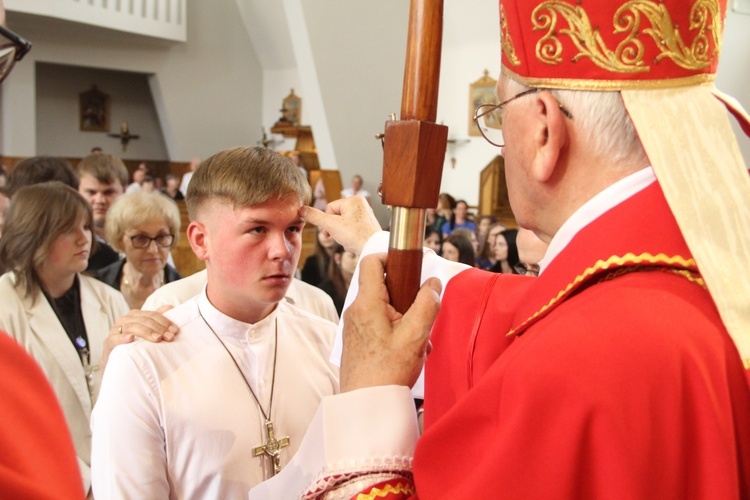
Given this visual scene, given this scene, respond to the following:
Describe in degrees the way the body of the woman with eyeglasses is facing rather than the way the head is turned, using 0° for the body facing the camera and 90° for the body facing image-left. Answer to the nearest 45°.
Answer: approximately 315°

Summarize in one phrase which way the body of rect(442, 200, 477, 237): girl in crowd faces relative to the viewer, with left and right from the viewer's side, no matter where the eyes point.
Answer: facing the viewer

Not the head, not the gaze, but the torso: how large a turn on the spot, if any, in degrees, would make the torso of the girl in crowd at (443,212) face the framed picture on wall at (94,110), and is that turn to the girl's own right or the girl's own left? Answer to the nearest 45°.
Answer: approximately 90° to the girl's own right

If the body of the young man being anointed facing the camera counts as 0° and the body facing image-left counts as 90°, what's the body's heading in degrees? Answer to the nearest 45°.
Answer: approximately 315°

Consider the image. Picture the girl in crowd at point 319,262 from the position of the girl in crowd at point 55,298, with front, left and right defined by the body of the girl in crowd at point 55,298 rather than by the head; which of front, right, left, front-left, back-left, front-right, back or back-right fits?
left

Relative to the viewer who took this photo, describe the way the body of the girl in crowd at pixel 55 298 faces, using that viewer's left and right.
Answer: facing the viewer and to the right of the viewer

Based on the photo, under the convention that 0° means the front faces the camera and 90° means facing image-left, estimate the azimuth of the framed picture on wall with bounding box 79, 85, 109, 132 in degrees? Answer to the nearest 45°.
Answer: approximately 0°

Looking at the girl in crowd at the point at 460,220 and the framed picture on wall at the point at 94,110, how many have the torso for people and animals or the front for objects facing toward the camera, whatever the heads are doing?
2

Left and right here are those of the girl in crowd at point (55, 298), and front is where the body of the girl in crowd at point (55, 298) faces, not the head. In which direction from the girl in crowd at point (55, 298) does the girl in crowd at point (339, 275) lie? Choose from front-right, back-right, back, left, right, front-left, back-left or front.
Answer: left

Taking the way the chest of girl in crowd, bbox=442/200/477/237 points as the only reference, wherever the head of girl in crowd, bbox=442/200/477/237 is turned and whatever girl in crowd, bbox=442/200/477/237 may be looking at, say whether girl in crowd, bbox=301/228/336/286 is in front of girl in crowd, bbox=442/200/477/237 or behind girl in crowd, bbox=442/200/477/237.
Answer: in front

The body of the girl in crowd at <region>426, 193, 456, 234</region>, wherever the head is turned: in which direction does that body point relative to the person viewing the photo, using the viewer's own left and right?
facing the viewer and to the left of the viewer

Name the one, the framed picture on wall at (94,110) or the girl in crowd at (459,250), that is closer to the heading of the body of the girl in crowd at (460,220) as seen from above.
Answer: the girl in crowd

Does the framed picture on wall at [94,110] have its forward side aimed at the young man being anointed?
yes

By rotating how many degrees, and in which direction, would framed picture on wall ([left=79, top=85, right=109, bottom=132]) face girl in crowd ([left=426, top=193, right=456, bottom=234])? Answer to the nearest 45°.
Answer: approximately 45° to its left

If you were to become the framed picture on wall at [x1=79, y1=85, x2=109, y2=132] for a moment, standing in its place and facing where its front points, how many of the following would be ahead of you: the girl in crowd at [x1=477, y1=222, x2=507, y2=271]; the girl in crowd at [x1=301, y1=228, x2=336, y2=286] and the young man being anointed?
3

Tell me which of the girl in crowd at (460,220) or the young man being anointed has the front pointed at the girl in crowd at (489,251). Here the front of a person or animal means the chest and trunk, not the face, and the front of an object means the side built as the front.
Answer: the girl in crowd at (460,220)

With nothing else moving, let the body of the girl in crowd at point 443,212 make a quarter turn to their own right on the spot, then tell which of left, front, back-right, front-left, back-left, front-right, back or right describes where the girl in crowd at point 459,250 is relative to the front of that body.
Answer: back-left
